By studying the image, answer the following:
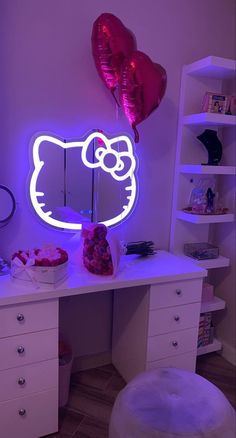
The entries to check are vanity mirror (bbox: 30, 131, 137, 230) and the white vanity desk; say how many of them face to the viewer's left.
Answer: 0

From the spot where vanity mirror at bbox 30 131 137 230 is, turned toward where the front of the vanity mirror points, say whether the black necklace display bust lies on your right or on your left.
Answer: on your left

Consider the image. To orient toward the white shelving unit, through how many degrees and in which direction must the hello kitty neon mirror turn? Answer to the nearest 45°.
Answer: approximately 45° to its left

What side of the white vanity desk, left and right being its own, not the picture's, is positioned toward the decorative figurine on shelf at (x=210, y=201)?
left

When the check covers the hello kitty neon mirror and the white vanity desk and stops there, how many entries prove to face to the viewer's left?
0

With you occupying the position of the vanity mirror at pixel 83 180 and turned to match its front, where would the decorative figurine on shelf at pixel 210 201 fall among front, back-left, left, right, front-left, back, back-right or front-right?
front-left

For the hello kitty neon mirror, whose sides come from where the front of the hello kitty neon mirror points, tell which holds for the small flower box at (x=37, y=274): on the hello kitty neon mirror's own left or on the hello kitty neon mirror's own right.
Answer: on the hello kitty neon mirror's own right

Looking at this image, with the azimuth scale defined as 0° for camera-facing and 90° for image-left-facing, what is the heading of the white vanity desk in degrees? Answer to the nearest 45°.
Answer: approximately 315°

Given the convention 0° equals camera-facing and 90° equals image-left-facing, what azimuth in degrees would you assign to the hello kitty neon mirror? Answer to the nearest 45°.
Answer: approximately 315°

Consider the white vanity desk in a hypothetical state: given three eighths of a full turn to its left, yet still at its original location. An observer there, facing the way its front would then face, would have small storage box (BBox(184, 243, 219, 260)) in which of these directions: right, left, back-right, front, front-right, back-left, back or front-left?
front-right
